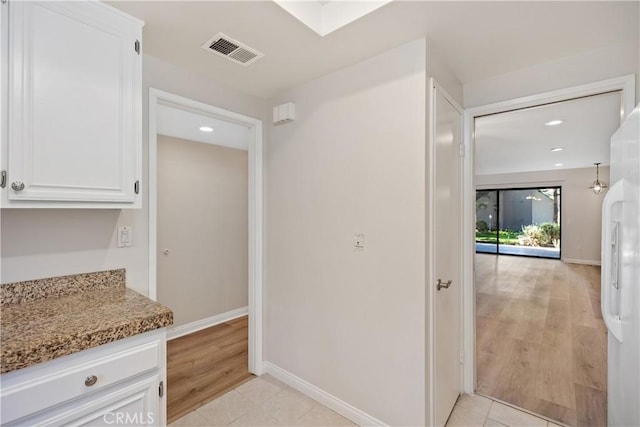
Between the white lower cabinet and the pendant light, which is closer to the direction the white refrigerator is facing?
the white lower cabinet

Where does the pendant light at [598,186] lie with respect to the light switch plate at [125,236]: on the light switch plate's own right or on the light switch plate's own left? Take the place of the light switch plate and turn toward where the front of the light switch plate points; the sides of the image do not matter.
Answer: on the light switch plate's own left

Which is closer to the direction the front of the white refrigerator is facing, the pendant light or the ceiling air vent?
the ceiling air vent

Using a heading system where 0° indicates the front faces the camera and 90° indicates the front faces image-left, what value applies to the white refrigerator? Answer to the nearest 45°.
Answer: approximately 90°

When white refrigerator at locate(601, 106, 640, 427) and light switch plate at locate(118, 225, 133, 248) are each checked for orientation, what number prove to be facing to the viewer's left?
1

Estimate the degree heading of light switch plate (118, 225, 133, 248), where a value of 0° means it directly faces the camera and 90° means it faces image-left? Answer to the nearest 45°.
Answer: approximately 0°

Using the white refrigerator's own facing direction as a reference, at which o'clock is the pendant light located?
The pendant light is roughly at 3 o'clock from the white refrigerator.

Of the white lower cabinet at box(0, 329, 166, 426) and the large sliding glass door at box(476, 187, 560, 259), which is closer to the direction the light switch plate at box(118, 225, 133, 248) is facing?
the white lower cabinet

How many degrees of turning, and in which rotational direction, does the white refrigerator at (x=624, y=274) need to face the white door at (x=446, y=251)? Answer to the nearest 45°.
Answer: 0° — it already faces it

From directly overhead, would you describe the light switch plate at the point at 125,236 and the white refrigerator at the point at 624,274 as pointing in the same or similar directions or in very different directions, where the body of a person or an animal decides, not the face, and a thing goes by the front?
very different directions
